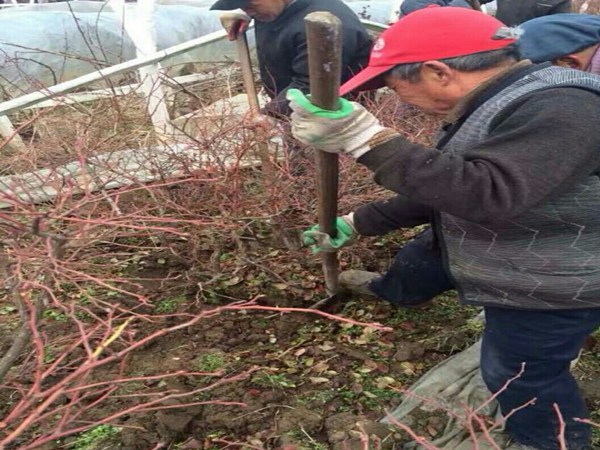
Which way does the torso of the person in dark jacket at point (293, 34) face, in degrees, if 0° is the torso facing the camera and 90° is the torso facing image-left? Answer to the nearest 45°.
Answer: approximately 90°

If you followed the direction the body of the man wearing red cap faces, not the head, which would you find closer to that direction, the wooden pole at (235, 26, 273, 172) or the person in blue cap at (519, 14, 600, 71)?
the wooden pole

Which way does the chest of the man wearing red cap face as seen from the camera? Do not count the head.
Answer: to the viewer's left

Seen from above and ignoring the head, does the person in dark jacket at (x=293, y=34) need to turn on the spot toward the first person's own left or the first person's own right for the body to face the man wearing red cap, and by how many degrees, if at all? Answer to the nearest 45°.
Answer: approximately 90° to the first person's own left

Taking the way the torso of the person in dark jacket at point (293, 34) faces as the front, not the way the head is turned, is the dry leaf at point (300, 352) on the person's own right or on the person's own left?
on the person's own left

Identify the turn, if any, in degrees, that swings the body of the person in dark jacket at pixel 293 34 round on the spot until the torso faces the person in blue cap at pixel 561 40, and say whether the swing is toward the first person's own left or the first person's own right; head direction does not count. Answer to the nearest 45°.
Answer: approximately 135° to the first person's own left
